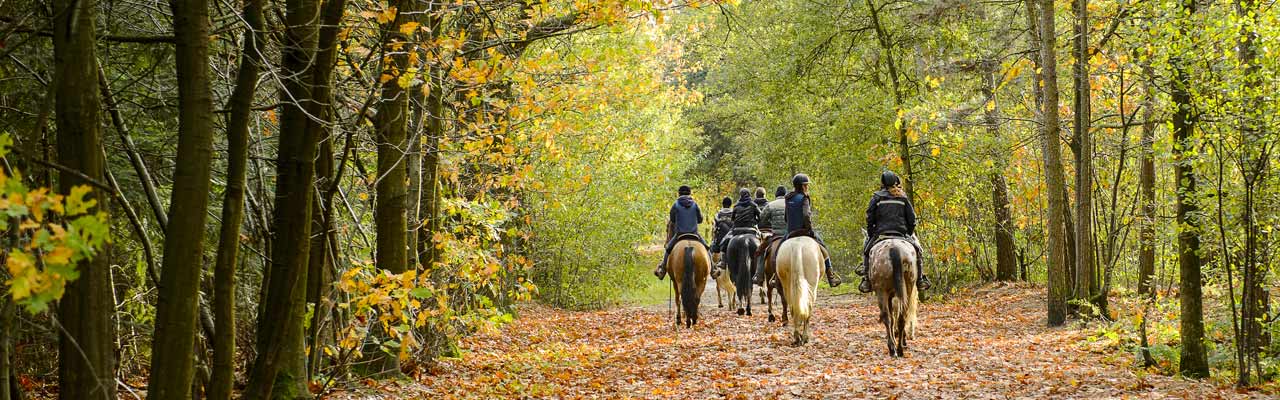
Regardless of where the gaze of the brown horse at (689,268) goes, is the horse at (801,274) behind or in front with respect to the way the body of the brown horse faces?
behind

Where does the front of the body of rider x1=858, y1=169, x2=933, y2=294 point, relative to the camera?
away from the camera

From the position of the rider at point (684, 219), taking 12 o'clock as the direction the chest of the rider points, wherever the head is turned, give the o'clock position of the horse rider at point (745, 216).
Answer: The horse rider is roughly at 1 o'clock from the rider.

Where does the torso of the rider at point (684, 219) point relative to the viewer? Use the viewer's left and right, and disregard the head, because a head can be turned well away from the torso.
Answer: facing away from the viewer

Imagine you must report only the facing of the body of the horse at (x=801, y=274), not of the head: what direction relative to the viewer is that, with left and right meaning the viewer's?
facing away from the viewer

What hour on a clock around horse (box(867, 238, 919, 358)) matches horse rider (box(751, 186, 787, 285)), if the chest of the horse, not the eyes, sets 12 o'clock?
The horse rider is roughly at 11 o'clock from the horse.

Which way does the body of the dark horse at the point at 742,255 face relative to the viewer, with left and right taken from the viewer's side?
facing away from the viewer

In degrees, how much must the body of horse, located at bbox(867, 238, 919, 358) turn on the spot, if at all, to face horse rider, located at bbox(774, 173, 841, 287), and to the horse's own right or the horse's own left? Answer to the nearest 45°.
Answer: approximately 45° to the horse's own left

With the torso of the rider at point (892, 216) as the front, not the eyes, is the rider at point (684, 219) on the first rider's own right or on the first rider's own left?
on the first rider's own left

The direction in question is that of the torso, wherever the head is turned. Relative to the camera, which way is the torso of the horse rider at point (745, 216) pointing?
away from the camera

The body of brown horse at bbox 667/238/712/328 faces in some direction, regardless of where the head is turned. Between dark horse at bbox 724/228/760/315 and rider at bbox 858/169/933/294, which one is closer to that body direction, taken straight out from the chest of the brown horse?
the dark horse

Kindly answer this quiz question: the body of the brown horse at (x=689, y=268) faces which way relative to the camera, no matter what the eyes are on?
away from the camera
